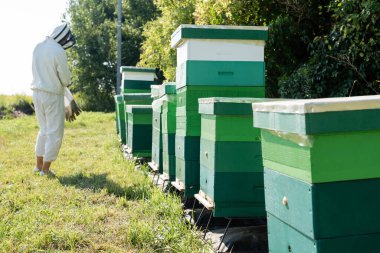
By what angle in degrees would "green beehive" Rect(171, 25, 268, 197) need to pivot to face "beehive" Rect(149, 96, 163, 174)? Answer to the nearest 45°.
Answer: approximately 45° to its right

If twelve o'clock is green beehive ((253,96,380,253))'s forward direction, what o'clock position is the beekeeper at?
The beekeeper is roughly at 3 o'clock from the green beehive.

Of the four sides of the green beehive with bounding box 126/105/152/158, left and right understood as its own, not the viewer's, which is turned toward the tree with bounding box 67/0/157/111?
right

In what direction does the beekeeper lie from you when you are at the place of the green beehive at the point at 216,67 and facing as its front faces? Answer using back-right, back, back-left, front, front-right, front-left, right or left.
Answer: front-right

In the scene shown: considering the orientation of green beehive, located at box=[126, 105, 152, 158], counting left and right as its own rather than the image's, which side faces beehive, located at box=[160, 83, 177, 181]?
left

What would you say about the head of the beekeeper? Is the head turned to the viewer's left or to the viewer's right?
to the viewer's right

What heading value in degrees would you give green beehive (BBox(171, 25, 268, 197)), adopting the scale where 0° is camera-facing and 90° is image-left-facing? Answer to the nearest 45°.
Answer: approximately 90°

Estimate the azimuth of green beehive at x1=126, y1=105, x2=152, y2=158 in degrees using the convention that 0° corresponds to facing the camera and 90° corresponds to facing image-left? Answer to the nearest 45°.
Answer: approximately 90°

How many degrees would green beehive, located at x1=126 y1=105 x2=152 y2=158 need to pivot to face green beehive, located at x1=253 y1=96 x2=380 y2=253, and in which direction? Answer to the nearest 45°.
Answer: approximately 90° to its left
